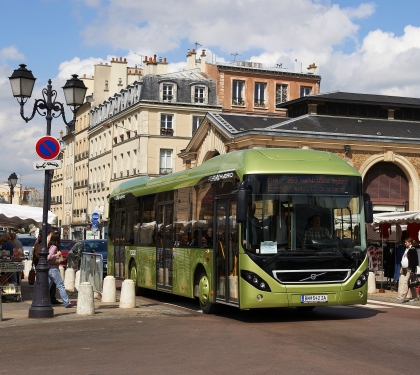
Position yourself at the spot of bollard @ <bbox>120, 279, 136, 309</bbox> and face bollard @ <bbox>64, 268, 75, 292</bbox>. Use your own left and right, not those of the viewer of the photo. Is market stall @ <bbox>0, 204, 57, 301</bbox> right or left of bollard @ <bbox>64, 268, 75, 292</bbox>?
left

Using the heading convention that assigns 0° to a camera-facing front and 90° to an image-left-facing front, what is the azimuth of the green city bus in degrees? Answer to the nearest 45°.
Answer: approximately 315°

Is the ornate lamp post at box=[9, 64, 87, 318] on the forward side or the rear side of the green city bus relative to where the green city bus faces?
on the rear side

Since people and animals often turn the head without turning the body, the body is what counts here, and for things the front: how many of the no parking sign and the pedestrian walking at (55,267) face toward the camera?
1

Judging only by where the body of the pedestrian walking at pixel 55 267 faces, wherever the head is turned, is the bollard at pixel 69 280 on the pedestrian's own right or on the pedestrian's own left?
on the pedestrian's own left

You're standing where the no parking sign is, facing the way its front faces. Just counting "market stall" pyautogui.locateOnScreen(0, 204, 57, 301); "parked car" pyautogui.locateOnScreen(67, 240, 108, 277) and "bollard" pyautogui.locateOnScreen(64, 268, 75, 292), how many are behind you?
3

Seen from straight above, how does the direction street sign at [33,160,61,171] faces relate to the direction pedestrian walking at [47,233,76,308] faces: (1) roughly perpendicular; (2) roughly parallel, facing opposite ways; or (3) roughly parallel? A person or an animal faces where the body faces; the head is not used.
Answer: roughly perpendicular

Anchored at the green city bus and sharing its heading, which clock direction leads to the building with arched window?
The building with arched window is roughly at 8 o'clock from the green city bus.
